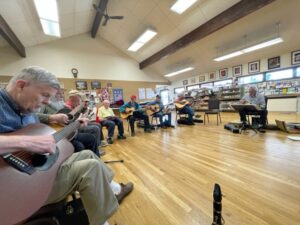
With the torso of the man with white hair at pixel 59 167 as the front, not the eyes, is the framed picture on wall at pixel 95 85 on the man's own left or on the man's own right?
on the man's own left

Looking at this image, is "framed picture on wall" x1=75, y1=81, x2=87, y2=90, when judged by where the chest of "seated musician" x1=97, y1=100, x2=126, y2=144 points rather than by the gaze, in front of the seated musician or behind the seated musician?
behind

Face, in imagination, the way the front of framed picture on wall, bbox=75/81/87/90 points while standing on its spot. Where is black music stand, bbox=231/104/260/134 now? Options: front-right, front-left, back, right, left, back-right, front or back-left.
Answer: front-left

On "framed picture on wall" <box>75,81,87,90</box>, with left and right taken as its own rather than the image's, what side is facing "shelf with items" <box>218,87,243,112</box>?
left

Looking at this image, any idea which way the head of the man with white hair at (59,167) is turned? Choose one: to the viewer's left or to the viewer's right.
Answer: to the viewer's right

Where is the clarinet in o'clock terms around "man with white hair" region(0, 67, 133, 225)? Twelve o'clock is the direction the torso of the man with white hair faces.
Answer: The clarinet is roughly at 1 o'clock from the man with white hair.

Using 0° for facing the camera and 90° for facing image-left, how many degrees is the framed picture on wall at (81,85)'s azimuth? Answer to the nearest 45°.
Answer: approximately 0°

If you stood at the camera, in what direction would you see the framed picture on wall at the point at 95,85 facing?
facing the viewer

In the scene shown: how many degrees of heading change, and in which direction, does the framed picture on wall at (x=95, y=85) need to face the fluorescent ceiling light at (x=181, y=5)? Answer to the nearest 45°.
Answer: approximately 45° to its left

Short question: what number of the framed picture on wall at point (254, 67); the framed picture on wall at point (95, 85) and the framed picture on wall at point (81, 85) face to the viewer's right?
0

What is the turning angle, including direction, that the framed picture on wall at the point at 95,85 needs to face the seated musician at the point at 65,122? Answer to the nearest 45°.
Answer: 0° — it already faces them

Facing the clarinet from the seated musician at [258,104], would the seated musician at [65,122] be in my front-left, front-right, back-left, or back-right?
front-right

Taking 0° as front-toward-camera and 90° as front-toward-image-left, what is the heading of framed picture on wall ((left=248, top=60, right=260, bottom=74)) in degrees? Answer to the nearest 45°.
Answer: approximately 45°

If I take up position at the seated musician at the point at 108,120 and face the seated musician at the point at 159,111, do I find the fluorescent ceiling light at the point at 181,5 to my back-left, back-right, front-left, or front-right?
front-right
